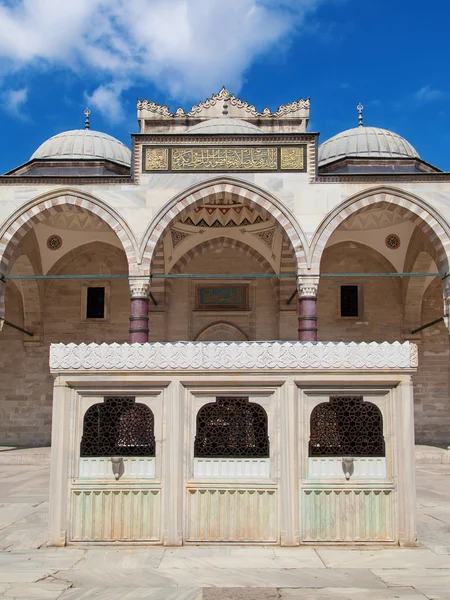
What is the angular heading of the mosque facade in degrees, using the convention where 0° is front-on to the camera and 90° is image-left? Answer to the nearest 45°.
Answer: approximately 0°
